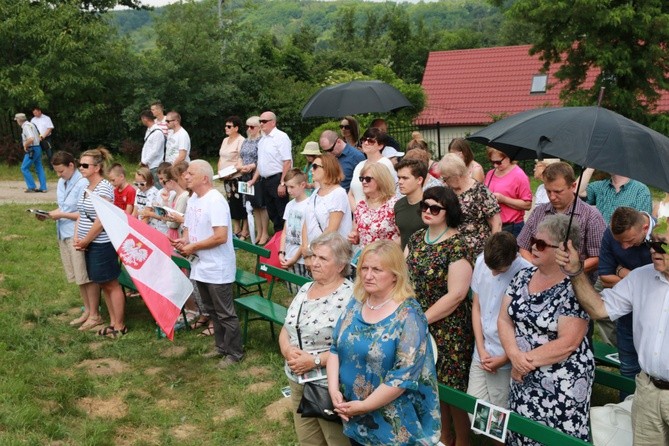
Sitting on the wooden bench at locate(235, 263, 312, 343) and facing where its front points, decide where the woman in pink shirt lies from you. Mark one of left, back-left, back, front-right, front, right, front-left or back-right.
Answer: back-left

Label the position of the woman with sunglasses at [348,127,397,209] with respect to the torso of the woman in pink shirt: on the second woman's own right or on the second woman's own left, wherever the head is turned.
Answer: on the second woman's own right

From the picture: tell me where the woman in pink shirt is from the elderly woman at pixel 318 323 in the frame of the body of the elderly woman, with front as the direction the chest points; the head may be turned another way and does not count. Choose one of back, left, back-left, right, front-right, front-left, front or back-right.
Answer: back

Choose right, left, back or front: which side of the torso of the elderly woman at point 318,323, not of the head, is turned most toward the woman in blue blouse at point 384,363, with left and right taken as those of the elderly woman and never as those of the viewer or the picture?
left

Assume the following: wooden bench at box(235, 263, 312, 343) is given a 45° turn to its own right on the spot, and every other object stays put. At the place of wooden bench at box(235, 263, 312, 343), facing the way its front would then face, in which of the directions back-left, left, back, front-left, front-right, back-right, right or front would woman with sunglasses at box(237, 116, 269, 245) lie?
right
